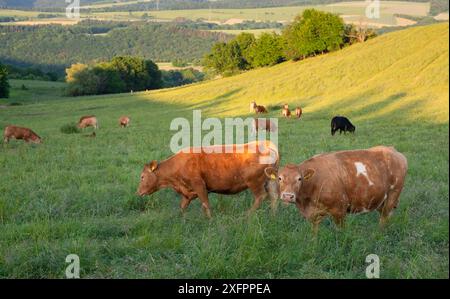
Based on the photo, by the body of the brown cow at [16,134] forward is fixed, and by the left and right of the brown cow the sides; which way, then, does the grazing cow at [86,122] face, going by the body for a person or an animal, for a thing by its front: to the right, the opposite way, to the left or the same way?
the opposite way

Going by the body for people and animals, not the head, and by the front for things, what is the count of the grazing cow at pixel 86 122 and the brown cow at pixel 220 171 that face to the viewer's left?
2

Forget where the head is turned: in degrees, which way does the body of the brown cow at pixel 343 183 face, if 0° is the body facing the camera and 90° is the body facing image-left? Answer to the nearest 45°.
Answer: approximately 45°

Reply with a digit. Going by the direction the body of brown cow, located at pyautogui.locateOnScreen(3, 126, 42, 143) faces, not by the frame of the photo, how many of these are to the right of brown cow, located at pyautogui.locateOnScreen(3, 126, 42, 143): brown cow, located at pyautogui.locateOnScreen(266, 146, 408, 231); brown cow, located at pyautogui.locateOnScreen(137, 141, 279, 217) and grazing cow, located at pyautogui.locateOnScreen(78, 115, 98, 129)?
2

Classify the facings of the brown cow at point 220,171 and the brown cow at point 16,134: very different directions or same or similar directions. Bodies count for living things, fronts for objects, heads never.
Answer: very different directions

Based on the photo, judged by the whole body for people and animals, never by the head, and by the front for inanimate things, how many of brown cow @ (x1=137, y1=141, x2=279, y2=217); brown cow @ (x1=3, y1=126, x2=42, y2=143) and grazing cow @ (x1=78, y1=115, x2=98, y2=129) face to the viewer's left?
2

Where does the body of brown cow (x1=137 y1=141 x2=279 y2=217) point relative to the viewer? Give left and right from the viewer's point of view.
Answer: facing to the left of the viewer

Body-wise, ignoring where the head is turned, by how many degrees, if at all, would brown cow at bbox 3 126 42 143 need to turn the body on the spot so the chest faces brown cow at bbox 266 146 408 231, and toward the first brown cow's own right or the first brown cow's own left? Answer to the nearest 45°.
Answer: approximately 90° to the first brown cow's own right

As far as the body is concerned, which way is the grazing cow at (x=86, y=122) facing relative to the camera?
to the viewer's left

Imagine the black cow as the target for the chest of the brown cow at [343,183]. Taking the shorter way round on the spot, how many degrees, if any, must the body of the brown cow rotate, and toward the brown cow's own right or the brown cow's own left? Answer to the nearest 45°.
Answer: approximately 135° to the brown cow's own right

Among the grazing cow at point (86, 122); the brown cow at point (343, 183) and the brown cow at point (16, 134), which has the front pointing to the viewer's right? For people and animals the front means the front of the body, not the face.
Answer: the brown cow at point (16, 134)

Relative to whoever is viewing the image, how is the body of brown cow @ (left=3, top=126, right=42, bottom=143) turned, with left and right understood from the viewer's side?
facing to the right of the viewer
